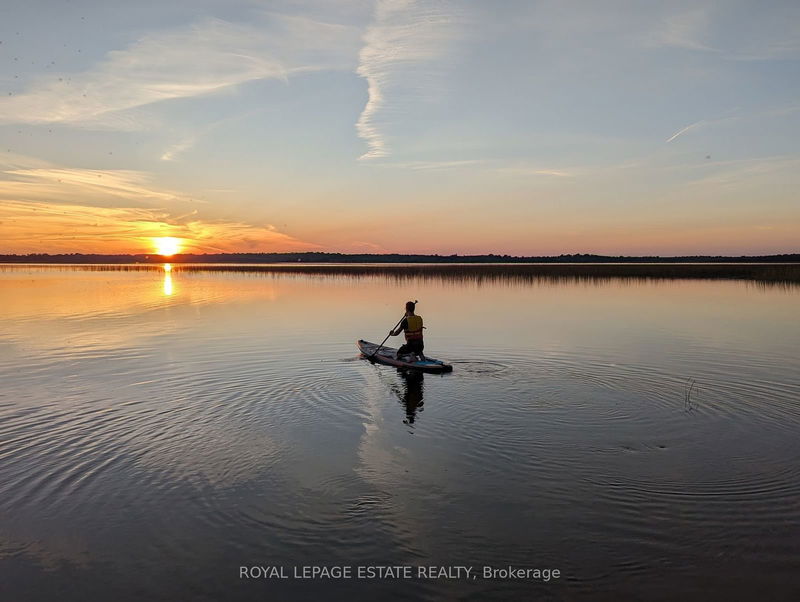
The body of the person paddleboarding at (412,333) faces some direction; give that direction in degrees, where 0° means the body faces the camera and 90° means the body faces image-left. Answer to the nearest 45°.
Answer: approximately 135°

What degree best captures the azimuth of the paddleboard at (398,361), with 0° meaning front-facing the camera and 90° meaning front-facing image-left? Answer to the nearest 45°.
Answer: approximately 135°
